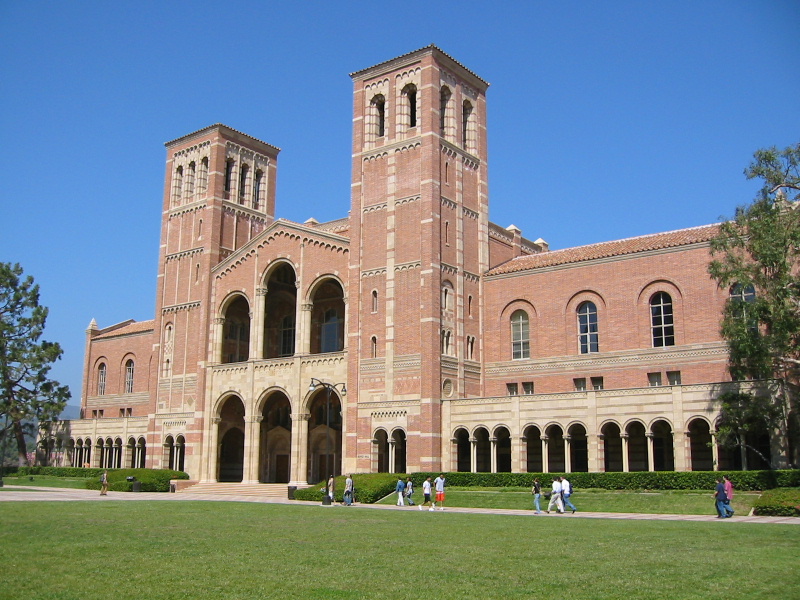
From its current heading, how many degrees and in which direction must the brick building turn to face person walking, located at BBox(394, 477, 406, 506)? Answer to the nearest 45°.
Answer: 0° — it already faces them

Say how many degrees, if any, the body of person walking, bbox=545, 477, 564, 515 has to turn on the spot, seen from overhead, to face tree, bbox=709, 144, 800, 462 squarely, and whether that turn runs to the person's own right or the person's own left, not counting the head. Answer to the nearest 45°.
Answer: approximately 180°

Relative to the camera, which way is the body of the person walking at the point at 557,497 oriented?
to the viewer's left

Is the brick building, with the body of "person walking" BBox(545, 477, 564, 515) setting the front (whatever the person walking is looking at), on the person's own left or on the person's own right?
on the person's own right

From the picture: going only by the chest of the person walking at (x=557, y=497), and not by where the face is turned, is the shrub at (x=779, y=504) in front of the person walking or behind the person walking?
behind

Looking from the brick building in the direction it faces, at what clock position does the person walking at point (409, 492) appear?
The person walking is roughly at 12 o'clock from the brick building.

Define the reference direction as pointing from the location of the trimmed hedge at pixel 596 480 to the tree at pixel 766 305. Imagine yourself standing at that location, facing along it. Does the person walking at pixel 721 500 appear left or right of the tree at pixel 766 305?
right
